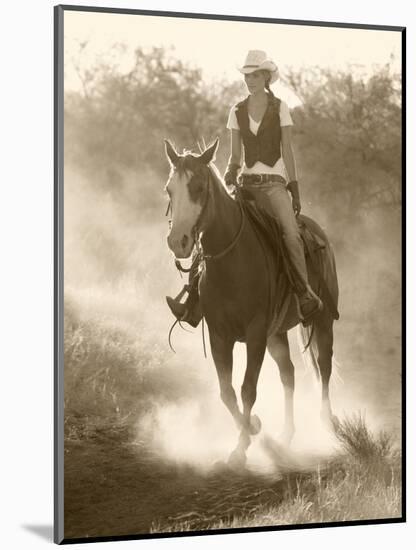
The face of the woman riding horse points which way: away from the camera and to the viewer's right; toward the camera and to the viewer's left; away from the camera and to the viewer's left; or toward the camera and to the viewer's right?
toward the camera and to the viewer's left
